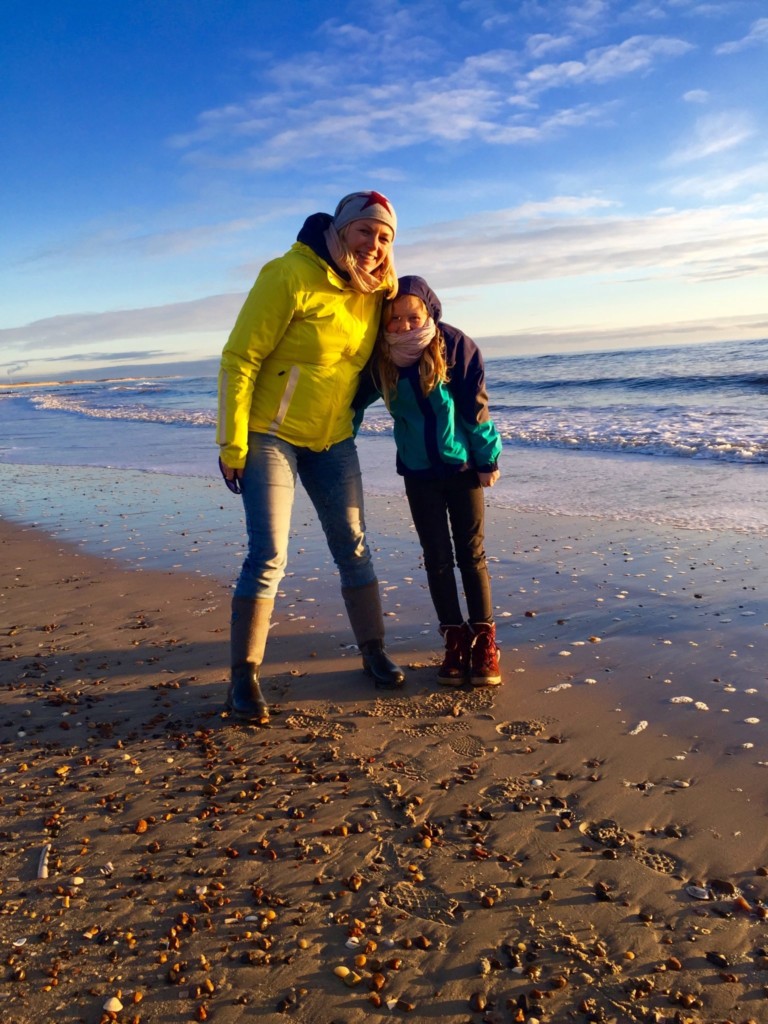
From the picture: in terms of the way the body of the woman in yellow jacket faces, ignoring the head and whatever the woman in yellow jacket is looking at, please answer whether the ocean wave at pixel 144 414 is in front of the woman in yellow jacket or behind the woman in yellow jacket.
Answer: behind

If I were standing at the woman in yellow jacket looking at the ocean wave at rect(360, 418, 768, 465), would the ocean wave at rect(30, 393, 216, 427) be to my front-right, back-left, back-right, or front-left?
front-left

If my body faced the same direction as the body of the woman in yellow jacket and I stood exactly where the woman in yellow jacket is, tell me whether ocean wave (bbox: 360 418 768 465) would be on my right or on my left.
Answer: on my left

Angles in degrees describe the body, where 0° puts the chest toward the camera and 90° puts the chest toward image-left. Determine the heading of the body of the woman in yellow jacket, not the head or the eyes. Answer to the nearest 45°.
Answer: approximately 315°

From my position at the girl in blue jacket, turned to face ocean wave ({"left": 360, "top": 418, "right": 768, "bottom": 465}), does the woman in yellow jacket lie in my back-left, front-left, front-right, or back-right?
back-left
